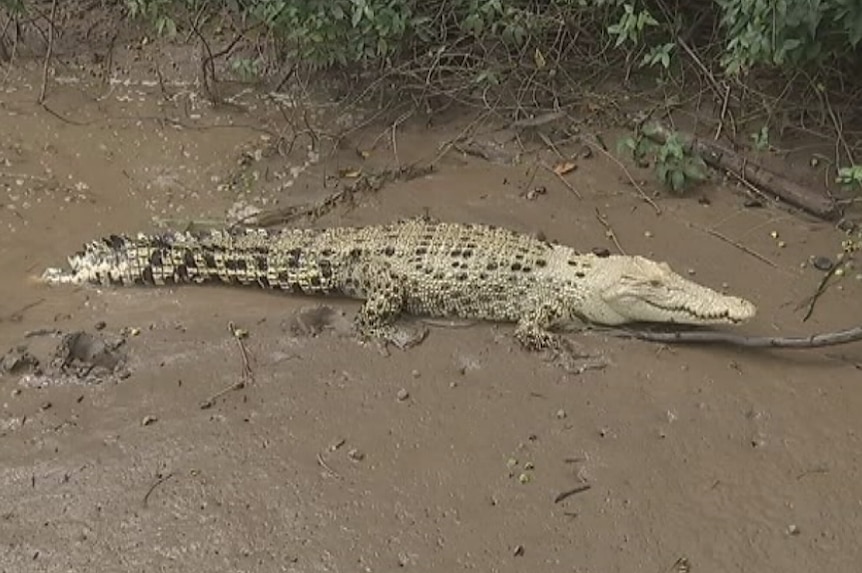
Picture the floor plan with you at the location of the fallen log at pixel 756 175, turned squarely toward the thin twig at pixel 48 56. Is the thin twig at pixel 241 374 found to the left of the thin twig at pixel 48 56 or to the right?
left

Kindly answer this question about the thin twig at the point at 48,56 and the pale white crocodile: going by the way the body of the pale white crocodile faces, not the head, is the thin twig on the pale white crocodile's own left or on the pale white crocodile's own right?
on the pale white crocodile's own left

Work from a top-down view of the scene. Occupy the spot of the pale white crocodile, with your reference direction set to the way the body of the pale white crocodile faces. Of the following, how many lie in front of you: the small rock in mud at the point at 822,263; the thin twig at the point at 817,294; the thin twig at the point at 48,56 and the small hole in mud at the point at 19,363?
2

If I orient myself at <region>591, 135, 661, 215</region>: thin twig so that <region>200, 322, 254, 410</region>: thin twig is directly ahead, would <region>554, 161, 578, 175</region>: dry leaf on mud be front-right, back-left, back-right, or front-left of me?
front-right

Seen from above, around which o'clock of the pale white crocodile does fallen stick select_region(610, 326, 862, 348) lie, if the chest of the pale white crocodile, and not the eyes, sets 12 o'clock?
The fallen stick is roughly at 1 o'clock from the pale white crocodile.

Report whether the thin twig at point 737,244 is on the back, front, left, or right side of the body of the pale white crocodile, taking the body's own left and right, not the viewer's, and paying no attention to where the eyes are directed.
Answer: front

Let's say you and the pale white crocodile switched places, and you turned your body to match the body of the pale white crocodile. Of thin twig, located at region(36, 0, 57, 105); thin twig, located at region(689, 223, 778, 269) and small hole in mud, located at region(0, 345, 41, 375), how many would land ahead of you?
1

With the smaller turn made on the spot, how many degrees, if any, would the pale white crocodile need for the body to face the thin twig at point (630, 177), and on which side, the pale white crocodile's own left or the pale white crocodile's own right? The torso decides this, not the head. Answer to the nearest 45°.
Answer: approximately 45° to the pale white crocodile's own left

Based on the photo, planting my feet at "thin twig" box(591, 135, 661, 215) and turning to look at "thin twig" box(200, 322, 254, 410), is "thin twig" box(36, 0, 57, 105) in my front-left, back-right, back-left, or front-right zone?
front-right

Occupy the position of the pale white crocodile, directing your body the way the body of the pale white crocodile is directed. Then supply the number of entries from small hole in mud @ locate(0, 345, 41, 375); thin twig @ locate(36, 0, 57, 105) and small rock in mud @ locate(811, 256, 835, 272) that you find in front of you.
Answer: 1

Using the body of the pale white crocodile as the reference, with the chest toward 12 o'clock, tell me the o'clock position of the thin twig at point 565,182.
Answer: The thin twig is roughly at 10 o'clock from the pale white crocodile.

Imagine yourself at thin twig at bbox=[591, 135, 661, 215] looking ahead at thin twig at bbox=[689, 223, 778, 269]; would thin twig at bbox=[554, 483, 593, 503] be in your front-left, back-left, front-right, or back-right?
front-right

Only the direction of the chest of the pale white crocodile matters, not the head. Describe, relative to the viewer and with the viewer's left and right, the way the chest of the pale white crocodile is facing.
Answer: facing to the right of the viewer

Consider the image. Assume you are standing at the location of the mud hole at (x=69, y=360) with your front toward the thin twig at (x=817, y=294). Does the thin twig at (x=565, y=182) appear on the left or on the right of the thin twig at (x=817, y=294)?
left

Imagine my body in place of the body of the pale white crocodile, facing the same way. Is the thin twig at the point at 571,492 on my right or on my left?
on my right

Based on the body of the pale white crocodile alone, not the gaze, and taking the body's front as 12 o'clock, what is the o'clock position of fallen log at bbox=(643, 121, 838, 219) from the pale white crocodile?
The fallen log is roughly at 11 o'clock from the pale white crocodile.

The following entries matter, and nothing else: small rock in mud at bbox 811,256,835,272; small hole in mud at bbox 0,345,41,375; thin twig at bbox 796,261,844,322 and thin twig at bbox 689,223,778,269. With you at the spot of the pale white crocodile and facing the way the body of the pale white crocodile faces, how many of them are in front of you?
3

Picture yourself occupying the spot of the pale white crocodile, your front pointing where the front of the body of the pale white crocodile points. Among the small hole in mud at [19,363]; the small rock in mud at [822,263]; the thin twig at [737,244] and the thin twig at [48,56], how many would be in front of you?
2

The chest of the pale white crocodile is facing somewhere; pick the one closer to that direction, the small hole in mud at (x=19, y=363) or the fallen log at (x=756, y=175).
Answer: the fallen log

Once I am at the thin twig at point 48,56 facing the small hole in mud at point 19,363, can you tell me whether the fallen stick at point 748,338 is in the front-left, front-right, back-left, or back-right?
front-left
